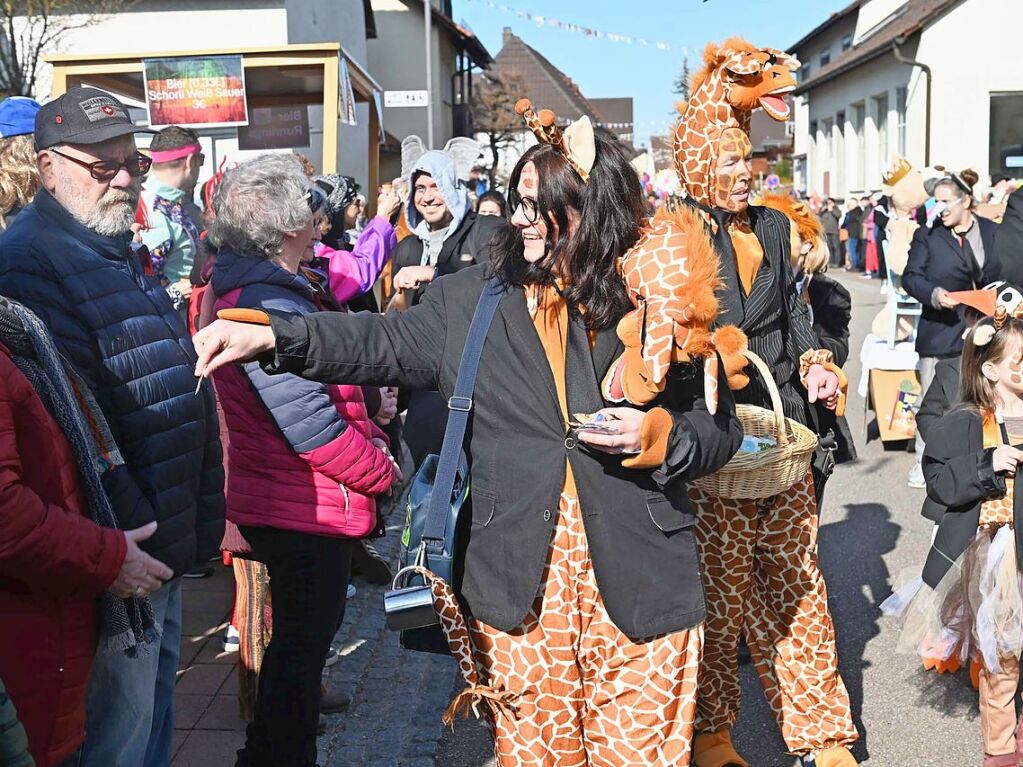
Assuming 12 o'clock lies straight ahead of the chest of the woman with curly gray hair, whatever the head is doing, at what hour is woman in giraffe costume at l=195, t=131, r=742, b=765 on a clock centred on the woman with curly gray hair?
The woman in giraffe costume is roughly at 2 o'clock from the woman with curly gray hair.

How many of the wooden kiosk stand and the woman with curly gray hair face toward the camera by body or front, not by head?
1

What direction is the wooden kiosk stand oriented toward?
toward the camera

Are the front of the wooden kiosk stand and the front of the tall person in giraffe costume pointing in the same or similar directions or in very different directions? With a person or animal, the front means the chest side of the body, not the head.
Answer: same or similar directions

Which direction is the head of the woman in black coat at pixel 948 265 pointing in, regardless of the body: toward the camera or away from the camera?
toward the camera

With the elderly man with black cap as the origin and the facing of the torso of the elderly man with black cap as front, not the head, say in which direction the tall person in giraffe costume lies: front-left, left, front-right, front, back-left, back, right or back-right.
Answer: front-left

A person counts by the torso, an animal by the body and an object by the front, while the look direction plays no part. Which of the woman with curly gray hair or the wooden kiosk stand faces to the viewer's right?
the woman with curly gray hair

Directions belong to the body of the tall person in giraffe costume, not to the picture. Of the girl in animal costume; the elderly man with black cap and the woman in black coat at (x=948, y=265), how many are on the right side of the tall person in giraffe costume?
1

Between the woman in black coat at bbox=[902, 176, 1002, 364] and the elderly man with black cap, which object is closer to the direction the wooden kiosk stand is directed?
the elderly man with black cap

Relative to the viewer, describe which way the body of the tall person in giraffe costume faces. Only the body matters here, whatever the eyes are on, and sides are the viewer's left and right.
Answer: facing the viewer and to the right of the viewer

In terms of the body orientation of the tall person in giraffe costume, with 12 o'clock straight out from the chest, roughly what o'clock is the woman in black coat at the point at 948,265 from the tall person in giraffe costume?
The woman in black coat is roughly at 8 o'clock from the tall person in giraffe costume.

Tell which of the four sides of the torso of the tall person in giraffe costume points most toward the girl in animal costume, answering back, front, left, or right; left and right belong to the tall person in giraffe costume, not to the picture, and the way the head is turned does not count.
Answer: left

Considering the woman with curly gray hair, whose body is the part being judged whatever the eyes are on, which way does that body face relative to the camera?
to the viewer's right

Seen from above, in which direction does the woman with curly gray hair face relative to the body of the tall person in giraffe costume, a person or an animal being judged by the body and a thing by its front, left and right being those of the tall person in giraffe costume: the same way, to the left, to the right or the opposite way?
to the left

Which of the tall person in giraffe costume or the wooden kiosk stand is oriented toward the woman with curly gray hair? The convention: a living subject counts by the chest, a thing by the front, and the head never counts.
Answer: the wooden kiosk stand
